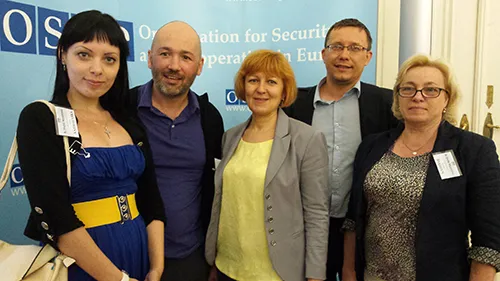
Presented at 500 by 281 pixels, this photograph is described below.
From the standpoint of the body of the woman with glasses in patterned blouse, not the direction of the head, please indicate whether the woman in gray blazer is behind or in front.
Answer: in front

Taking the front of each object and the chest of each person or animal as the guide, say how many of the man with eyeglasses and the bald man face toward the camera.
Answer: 2

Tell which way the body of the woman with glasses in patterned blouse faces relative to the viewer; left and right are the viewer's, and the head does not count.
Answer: facing the viewer and to the left of the viewer

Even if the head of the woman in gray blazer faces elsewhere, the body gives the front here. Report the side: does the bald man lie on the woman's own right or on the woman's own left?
on the woman's own right

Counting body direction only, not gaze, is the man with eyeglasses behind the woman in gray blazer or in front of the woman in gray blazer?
behind

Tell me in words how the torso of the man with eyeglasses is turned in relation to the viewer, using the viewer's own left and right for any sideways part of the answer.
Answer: facing the viewer

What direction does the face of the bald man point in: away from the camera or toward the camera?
toward the camera

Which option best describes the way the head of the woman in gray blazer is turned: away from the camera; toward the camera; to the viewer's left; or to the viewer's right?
toward the camera

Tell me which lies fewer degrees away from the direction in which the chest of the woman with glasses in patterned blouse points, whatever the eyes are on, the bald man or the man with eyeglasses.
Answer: the bald man

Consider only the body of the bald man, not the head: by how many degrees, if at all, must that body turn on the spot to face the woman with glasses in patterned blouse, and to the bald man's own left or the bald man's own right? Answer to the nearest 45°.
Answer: approximately 45° to the bald man's own left

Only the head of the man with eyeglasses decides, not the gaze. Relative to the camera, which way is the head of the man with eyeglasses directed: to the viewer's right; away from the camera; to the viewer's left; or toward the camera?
toward the camera

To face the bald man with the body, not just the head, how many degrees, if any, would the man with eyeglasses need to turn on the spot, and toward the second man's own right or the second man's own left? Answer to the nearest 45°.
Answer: approximately 45° to the second man's own right

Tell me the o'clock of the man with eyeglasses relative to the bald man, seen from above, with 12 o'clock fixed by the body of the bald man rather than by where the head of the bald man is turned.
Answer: The man with eyeglasses is roughly at 9 o'clock from the bald man.

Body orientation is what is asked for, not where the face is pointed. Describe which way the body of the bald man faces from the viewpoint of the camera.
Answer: toward the camera
